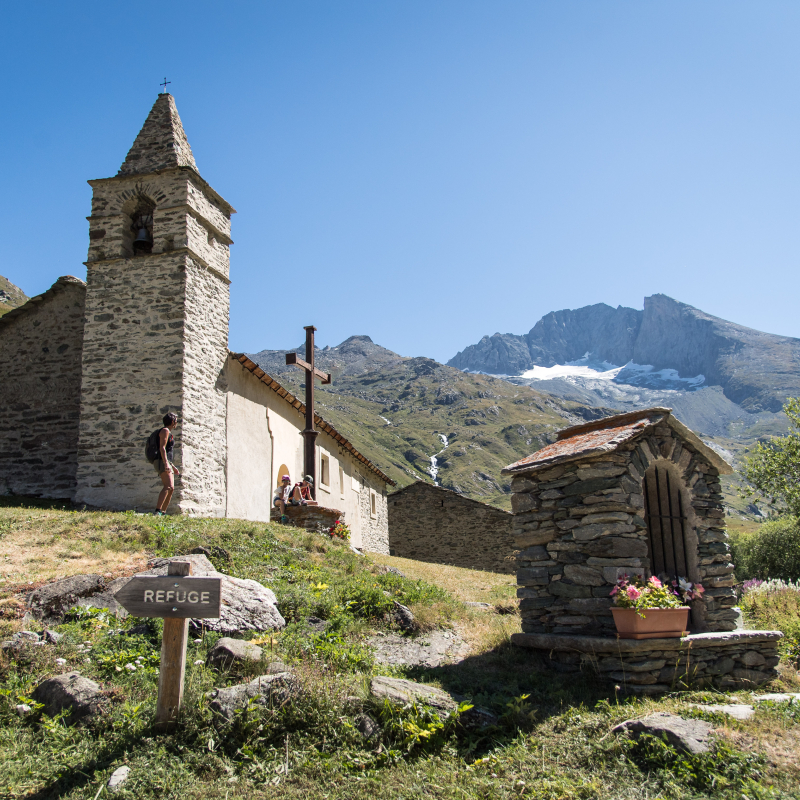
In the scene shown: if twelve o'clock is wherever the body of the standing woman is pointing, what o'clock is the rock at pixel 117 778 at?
The rock is roughly at 3 o'clock from the standing woman.

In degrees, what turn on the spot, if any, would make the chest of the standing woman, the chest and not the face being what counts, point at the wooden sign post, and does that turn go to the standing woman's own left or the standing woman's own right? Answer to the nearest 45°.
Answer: approximately 90° to the standing woman's own right

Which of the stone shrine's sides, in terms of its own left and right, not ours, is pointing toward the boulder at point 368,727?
right

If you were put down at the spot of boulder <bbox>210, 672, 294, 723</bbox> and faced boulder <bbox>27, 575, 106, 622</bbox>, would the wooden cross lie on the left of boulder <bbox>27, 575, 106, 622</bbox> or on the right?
right

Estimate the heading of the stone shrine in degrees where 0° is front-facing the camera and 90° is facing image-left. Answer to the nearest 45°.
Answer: approximately 315°

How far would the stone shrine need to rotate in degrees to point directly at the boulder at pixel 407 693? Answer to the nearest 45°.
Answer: approximately 90° to its right

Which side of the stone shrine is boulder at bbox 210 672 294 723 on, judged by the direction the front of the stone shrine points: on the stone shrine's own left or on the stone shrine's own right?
on the stone shrine's own right

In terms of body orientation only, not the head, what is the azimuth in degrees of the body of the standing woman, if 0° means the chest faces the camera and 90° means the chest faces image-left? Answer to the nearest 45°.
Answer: approximately 270°

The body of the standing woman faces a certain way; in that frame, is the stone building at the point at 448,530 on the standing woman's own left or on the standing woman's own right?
on the standing woman's own left

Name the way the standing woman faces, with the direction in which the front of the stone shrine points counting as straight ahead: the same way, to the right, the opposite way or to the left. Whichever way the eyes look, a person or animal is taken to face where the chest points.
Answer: to the left
